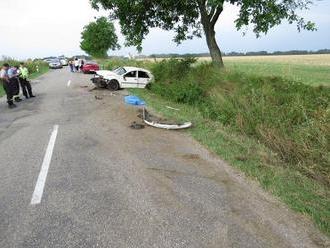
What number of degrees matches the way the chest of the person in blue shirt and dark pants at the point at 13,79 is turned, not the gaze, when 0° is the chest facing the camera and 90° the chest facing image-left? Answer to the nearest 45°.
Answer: approximately 270°

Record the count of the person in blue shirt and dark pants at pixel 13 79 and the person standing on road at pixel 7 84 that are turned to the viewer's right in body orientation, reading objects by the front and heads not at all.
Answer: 2

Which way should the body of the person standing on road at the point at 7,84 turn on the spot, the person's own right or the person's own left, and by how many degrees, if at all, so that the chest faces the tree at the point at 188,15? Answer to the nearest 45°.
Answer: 0° — they already face it

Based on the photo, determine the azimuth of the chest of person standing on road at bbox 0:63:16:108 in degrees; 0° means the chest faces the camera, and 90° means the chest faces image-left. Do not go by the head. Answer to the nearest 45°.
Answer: approximately 270°

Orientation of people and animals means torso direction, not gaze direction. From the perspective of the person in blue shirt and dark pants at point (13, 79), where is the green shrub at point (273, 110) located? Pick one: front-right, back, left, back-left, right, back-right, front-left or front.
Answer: front-right
